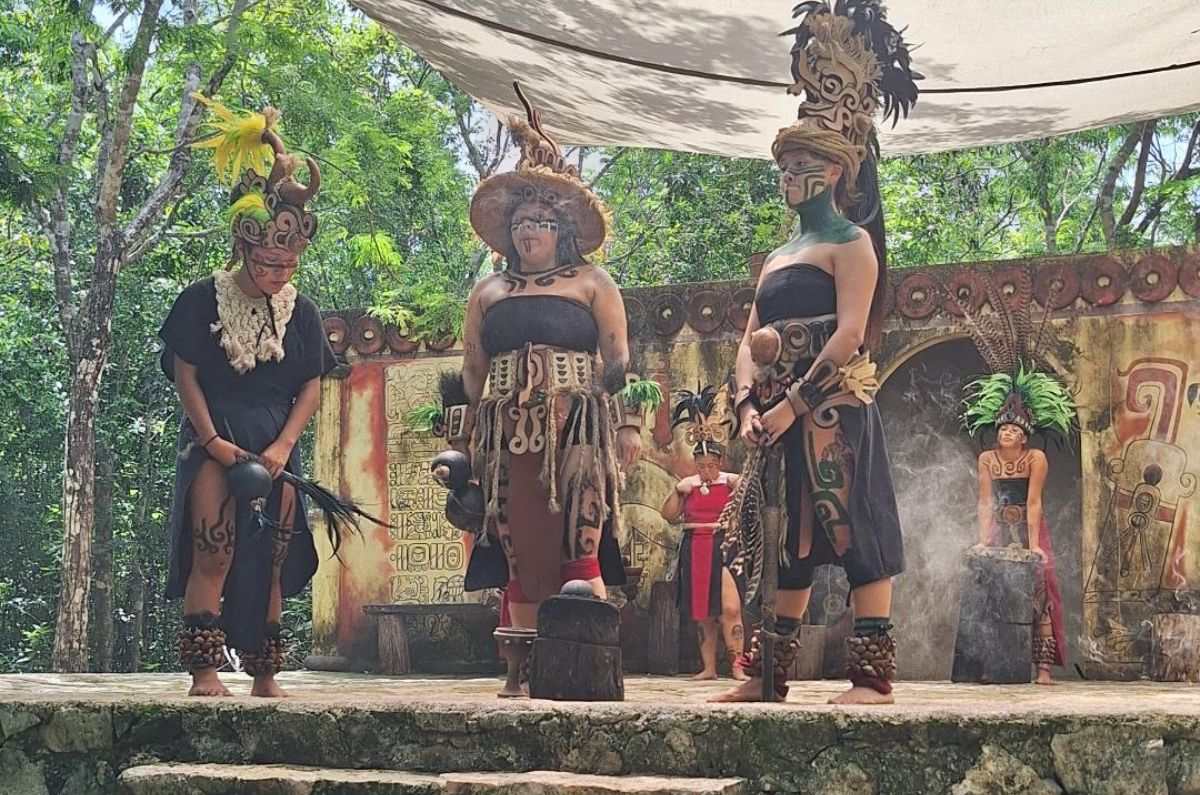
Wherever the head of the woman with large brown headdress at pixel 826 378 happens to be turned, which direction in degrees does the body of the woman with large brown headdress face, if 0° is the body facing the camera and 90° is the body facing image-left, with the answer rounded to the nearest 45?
approximately 45°

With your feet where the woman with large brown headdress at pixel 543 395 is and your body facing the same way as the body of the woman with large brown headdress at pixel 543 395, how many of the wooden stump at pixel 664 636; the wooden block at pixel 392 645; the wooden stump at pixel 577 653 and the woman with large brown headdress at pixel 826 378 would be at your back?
2

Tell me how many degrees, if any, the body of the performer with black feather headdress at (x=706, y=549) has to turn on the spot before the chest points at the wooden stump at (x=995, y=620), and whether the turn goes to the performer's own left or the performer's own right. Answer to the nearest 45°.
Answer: approximately 45° to the performer's own left

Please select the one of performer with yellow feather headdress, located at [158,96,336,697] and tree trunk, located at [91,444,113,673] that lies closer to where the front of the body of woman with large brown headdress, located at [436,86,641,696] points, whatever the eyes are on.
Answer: the performer with yellow feather headdress

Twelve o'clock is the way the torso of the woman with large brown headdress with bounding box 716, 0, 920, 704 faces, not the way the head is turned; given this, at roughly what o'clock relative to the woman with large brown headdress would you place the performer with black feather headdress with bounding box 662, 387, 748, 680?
The performer with black feather headdress is roughly at 4 o'clock from the woman with large brown headdress.

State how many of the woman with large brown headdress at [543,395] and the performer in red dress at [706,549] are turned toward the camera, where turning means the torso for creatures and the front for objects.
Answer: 2

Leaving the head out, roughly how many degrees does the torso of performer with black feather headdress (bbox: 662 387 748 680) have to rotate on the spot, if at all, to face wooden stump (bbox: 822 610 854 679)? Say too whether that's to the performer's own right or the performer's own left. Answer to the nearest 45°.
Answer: approximately 135° to the performer's own left

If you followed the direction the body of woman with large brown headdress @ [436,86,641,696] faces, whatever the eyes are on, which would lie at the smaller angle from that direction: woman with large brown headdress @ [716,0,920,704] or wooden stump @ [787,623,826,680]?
the woman with large brown headdress

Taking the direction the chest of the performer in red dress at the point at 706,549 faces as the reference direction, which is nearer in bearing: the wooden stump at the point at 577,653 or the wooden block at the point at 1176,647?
the wooden stump

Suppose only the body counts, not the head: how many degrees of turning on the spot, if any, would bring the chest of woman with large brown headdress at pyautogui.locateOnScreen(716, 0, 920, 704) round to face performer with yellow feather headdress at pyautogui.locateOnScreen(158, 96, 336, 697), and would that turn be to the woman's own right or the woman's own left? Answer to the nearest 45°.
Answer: approximately 45° to the woman's own right
